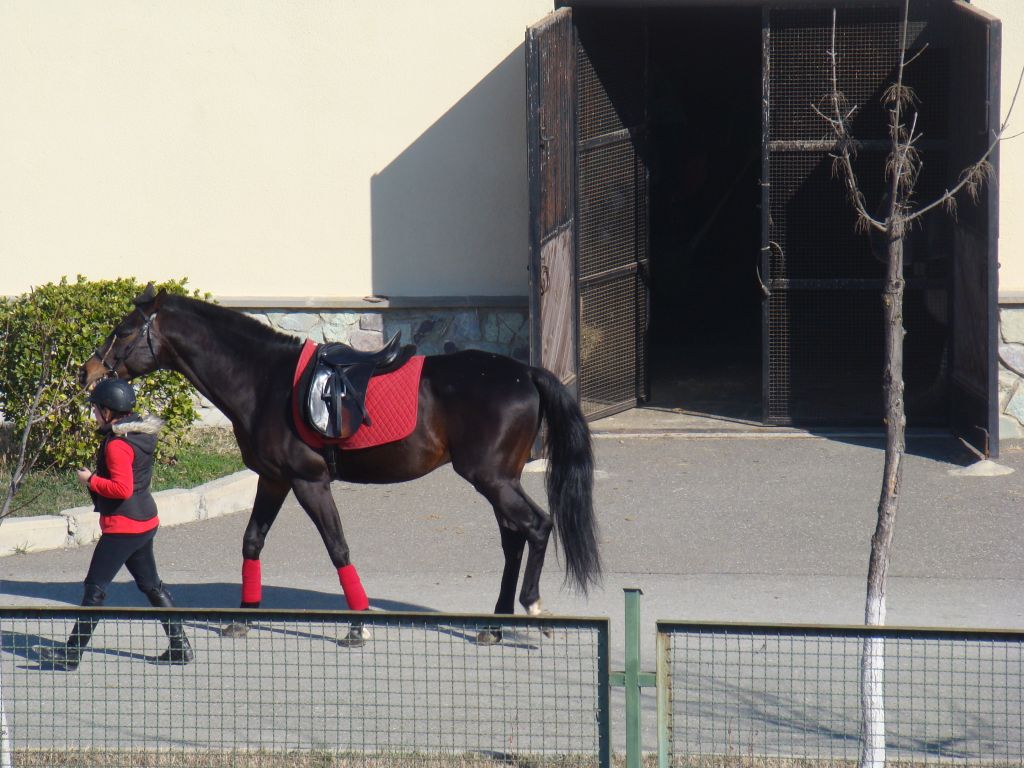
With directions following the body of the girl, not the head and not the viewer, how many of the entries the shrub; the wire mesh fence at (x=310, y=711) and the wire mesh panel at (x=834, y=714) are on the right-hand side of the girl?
1

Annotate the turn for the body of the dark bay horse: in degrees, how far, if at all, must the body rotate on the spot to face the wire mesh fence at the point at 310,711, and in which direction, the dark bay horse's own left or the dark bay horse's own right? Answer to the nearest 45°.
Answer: approximately 90° to the dark bay horse's own left

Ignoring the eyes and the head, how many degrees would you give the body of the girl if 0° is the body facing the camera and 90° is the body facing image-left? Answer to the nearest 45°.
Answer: approximately 90°

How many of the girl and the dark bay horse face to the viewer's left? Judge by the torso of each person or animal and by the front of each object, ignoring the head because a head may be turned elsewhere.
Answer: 2

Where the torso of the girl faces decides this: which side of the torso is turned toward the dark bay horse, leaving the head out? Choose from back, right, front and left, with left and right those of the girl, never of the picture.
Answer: back

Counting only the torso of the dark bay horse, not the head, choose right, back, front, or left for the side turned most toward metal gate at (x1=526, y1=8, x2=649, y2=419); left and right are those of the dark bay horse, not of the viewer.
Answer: right

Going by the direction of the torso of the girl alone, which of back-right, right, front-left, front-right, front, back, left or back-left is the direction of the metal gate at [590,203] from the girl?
back-right

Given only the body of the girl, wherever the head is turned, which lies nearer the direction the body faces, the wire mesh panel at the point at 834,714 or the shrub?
the shrub

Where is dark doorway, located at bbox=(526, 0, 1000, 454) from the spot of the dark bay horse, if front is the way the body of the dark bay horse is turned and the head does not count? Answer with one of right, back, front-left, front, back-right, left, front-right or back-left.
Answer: back-right

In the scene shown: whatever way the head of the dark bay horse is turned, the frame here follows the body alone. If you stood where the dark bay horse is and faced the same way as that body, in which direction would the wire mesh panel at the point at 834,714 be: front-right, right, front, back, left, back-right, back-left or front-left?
back-left

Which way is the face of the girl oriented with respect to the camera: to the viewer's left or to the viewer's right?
to the viewer's left

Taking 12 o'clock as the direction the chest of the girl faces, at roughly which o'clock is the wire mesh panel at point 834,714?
The wire mesh panel is roughly at 7 o'clock from the girl.

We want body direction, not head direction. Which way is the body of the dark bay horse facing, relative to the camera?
to the viewer's left

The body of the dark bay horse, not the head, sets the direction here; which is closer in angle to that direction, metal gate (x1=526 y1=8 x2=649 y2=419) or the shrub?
the shrub
